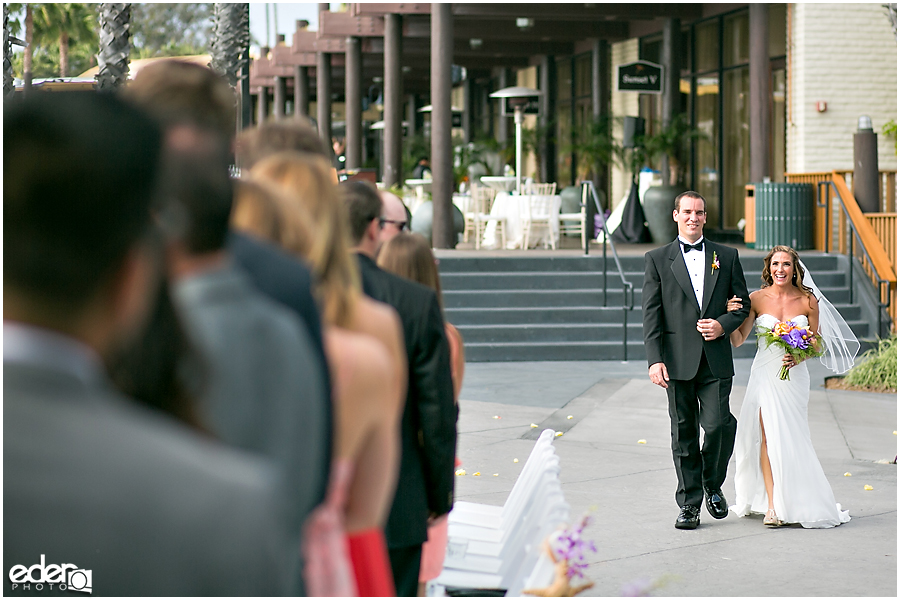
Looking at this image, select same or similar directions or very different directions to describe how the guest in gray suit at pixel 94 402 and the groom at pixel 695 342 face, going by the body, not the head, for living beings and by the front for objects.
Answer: very different directions

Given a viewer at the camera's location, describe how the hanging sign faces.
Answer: facing the viewer

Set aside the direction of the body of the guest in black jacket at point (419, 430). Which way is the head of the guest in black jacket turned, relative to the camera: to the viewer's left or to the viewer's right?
to the viewer's right

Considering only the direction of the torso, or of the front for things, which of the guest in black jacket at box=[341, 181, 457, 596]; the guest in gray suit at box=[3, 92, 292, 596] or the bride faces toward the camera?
the bride

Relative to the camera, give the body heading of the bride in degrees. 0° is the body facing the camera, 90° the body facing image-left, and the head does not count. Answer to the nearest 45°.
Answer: approximately 0°

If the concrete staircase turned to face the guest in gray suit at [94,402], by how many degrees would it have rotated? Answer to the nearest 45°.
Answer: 0° — it already faces them

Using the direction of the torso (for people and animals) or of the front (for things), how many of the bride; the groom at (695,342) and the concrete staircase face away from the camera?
0

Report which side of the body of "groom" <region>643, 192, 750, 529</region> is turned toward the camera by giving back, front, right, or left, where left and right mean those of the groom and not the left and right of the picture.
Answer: front

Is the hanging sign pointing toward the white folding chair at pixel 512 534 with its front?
yes

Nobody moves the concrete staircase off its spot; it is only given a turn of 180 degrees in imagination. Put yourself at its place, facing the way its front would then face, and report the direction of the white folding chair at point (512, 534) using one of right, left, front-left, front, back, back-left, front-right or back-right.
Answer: back

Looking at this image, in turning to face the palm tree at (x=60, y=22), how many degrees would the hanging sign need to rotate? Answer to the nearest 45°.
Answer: approximately 135° to its right

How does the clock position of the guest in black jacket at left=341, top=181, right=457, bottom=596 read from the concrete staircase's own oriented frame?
The guest in black jacket is roughly at 12 o'clock from the concrete staircase.

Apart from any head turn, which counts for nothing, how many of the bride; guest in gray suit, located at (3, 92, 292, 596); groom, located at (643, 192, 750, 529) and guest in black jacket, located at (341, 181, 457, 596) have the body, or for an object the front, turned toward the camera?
2

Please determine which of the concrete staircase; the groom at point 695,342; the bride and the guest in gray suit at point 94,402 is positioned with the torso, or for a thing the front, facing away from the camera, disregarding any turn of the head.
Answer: the guest in gray suit

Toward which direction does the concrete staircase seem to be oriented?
toward the camera
